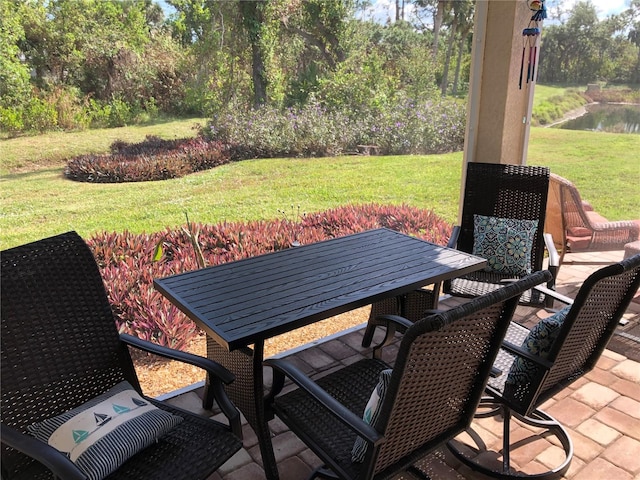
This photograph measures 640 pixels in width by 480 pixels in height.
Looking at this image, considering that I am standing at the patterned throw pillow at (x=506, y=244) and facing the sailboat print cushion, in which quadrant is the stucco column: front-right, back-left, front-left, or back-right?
back-right

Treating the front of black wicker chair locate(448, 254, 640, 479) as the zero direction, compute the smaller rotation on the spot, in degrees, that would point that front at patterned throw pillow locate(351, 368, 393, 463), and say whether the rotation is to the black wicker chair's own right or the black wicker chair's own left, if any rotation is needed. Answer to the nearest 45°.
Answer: approximately 90° to the black wicker chair's own left

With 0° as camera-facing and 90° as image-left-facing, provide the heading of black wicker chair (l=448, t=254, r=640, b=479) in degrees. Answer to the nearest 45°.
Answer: approximately 135°

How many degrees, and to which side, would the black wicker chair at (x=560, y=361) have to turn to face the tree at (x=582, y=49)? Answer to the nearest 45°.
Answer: approximately 45° to its right

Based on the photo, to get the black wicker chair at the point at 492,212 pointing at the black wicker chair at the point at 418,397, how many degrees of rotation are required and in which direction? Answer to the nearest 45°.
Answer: approximately 45° to its left

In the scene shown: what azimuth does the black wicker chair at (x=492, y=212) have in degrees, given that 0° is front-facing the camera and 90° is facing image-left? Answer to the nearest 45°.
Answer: approximately 45°

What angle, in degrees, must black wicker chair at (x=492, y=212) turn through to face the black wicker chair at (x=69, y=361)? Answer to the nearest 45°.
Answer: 0° — it already faces it

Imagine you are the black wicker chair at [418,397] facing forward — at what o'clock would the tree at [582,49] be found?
The tree is roughly at 2 o'clock from the black wicker chair.

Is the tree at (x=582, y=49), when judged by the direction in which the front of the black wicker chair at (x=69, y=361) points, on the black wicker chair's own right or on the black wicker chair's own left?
on the black wicker chair's own left

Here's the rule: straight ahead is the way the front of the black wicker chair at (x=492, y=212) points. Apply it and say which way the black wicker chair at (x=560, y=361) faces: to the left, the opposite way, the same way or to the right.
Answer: to the right

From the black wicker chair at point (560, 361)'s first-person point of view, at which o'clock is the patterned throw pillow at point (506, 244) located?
The patterned throw pillow is roughly at 1 o'clock from the black wicker chair.
